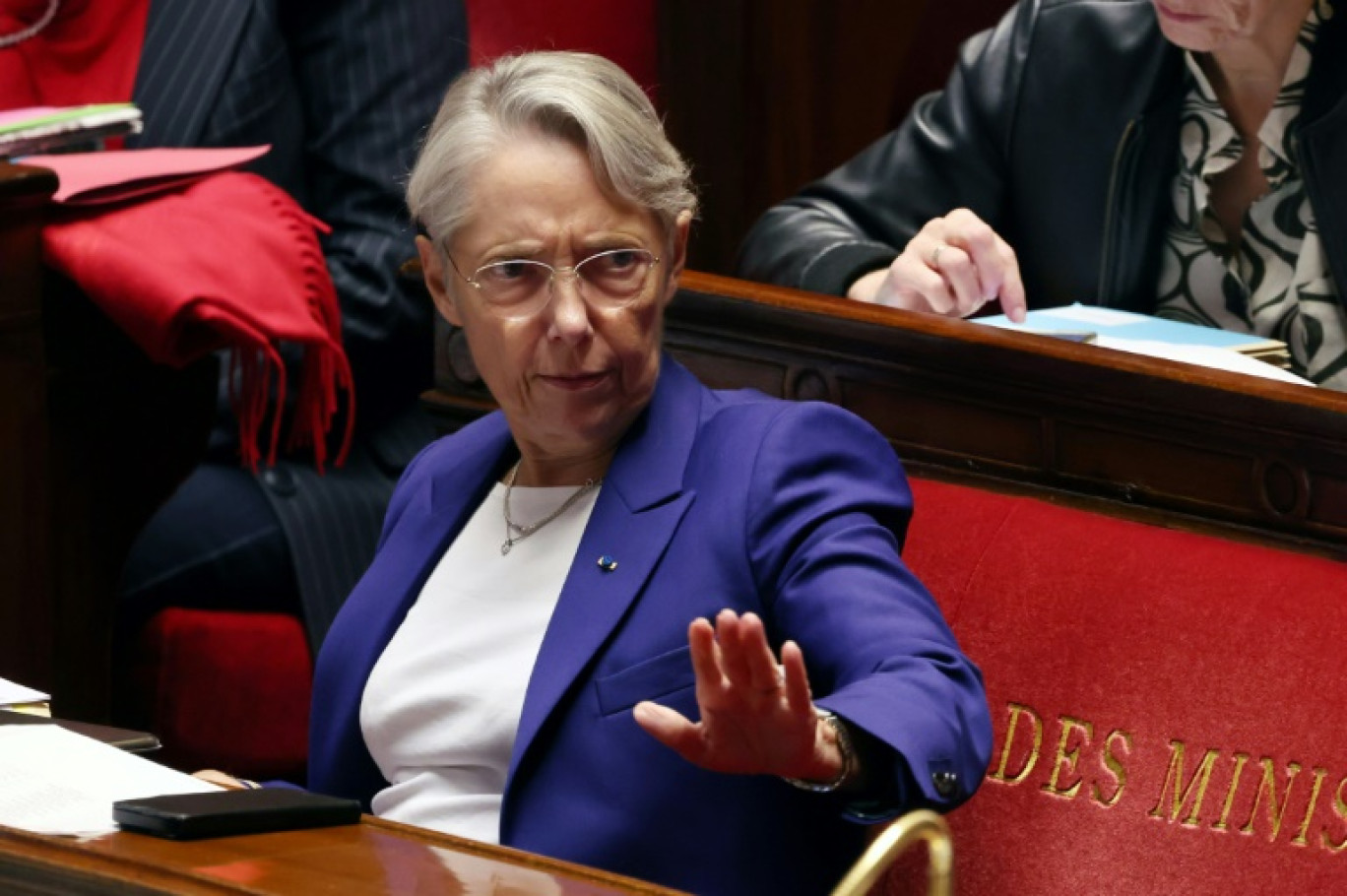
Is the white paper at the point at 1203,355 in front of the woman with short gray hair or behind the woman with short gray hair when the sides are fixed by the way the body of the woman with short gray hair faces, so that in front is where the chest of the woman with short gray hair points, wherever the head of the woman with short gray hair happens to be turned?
behind

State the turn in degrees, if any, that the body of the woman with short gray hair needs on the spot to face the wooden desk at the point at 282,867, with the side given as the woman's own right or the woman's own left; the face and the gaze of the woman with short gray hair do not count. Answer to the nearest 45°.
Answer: approximately 45° to the woman's own left

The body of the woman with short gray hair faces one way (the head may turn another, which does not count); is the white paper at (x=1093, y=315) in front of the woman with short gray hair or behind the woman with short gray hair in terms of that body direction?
behind

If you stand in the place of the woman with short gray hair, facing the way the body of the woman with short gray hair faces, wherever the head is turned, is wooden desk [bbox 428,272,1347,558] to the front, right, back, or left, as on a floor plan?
back

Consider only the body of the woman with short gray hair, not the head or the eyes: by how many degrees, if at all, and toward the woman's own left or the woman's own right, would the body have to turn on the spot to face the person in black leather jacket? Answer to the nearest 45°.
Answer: approximately 180°

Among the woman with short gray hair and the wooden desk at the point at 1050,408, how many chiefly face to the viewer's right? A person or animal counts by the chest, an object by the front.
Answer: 0
